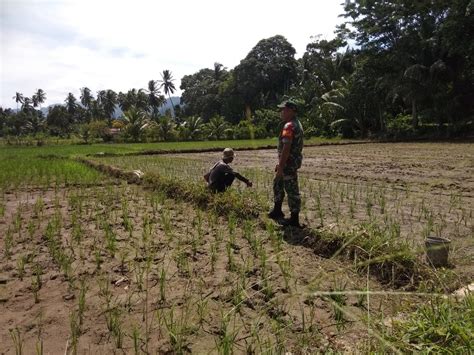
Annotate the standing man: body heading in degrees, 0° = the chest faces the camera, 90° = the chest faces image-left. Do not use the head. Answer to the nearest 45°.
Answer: approximately 90°

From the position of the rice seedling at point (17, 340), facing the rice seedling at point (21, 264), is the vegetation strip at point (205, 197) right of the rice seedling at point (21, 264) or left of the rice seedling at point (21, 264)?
right

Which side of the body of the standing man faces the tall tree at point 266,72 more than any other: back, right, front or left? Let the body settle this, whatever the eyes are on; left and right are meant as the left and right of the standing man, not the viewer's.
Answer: right

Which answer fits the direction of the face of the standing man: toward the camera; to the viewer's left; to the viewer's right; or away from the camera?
to the viewer's left

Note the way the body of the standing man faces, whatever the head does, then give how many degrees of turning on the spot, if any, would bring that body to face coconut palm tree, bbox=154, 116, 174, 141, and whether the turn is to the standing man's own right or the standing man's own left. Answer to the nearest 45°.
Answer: approximately 90° to the standing man's own right

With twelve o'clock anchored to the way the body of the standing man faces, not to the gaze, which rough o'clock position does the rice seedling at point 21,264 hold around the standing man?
The rice seedling is roughly at 11 o'clock from the standing man.

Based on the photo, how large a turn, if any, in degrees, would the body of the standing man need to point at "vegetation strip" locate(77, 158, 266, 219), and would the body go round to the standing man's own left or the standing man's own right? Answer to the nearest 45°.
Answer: approximately 45° to the standing man's own right

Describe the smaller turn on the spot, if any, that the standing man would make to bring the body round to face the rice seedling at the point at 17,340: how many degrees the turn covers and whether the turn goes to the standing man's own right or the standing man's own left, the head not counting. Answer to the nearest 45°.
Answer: approximately 45° to the standing man's own left

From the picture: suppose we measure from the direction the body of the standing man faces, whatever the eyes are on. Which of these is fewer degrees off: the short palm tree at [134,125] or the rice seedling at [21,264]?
the rice seedling
